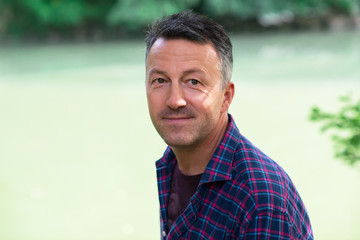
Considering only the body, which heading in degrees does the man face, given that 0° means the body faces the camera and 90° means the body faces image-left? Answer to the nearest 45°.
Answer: approximately 45°
